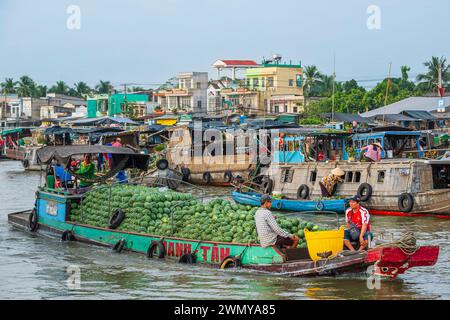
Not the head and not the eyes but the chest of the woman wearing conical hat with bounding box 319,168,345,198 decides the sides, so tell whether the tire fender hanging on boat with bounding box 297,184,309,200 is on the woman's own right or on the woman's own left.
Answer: on the woman's own left

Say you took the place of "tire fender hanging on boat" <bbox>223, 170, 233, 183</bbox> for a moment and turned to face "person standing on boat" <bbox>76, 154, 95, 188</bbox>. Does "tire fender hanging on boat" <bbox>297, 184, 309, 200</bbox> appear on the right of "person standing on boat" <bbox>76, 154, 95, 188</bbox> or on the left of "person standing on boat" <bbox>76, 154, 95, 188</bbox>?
left

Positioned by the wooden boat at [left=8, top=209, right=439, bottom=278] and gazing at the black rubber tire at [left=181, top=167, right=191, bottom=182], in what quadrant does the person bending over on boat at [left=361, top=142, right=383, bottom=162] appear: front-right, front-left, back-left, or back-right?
front-right
